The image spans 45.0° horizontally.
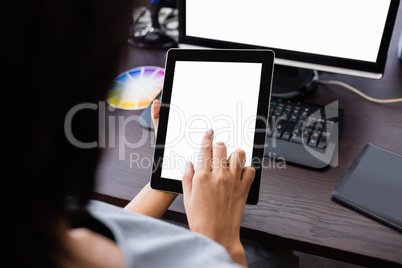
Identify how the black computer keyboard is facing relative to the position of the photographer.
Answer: facing the viewer

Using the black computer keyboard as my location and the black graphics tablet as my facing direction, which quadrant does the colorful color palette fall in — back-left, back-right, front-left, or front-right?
back-right
